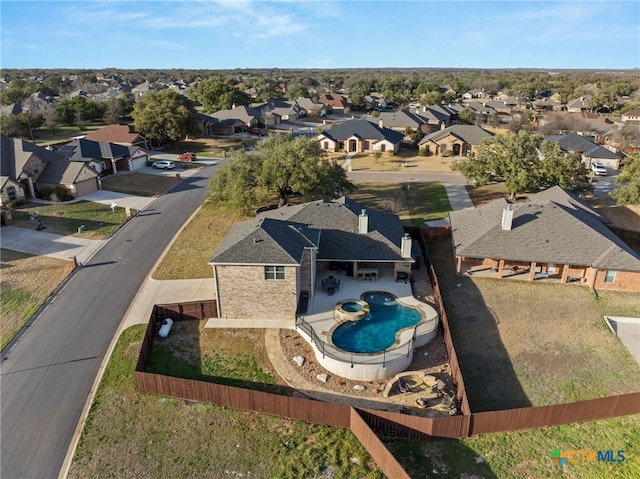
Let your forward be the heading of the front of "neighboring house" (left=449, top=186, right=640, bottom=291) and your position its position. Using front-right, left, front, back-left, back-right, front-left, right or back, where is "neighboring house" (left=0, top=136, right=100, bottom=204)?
left

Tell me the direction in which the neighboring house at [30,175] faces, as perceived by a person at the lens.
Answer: facing the viewer and to the right of the viewer

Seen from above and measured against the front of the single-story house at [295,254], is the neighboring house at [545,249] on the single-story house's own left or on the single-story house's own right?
on the single-story house's own right

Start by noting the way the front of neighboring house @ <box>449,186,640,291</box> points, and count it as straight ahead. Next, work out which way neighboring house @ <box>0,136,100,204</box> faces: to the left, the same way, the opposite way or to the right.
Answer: to the right

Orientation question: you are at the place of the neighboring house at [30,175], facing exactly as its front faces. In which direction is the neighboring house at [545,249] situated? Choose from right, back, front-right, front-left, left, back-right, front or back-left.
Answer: front

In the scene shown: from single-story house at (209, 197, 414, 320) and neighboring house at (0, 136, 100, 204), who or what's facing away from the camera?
the single-story house

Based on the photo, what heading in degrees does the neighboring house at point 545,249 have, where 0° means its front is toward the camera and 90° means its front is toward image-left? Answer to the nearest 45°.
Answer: approximately 180°

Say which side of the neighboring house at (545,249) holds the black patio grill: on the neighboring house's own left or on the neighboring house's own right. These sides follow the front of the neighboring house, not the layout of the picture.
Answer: on the neighboring house's own left

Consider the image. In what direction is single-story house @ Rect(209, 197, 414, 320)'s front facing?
away from the camera

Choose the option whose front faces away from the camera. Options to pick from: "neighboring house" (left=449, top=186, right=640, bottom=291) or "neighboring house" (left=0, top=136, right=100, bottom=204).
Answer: "neighboring house" (left=449, top=186, right=640, bottom=291)

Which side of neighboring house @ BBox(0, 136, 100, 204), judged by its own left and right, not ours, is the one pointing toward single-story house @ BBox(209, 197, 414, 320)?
front

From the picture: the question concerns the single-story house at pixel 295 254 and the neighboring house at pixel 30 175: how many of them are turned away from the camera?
1

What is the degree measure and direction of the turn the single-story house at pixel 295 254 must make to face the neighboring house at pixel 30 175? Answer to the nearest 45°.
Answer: approximately 45° to its left

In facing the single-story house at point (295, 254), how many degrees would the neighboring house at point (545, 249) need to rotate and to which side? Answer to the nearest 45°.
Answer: approximately 135° to its left
